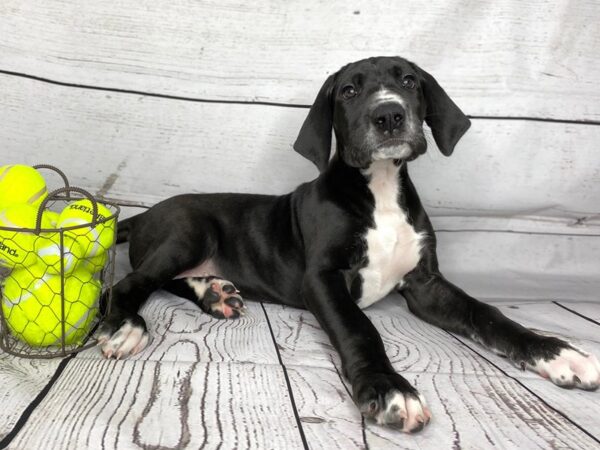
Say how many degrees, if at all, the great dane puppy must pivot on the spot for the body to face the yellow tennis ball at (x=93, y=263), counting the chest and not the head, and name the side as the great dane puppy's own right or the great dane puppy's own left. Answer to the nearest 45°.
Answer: approximately 90° to the great dane puppy's own right

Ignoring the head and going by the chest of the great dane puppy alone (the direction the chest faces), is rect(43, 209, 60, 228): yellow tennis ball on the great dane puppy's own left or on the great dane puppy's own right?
on the great dane puppy's own right

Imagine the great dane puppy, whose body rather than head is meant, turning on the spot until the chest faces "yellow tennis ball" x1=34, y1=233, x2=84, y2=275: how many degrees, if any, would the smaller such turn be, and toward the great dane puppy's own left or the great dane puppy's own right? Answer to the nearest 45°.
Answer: approximately 90° to the great dane puppy's own right

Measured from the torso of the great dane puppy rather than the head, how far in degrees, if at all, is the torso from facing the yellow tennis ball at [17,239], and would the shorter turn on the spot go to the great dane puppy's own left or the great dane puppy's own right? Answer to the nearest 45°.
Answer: approximately 90° to the great dane puppy's own right

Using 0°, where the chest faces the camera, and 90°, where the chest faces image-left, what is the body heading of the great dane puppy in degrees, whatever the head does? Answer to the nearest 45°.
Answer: approximately 315°
